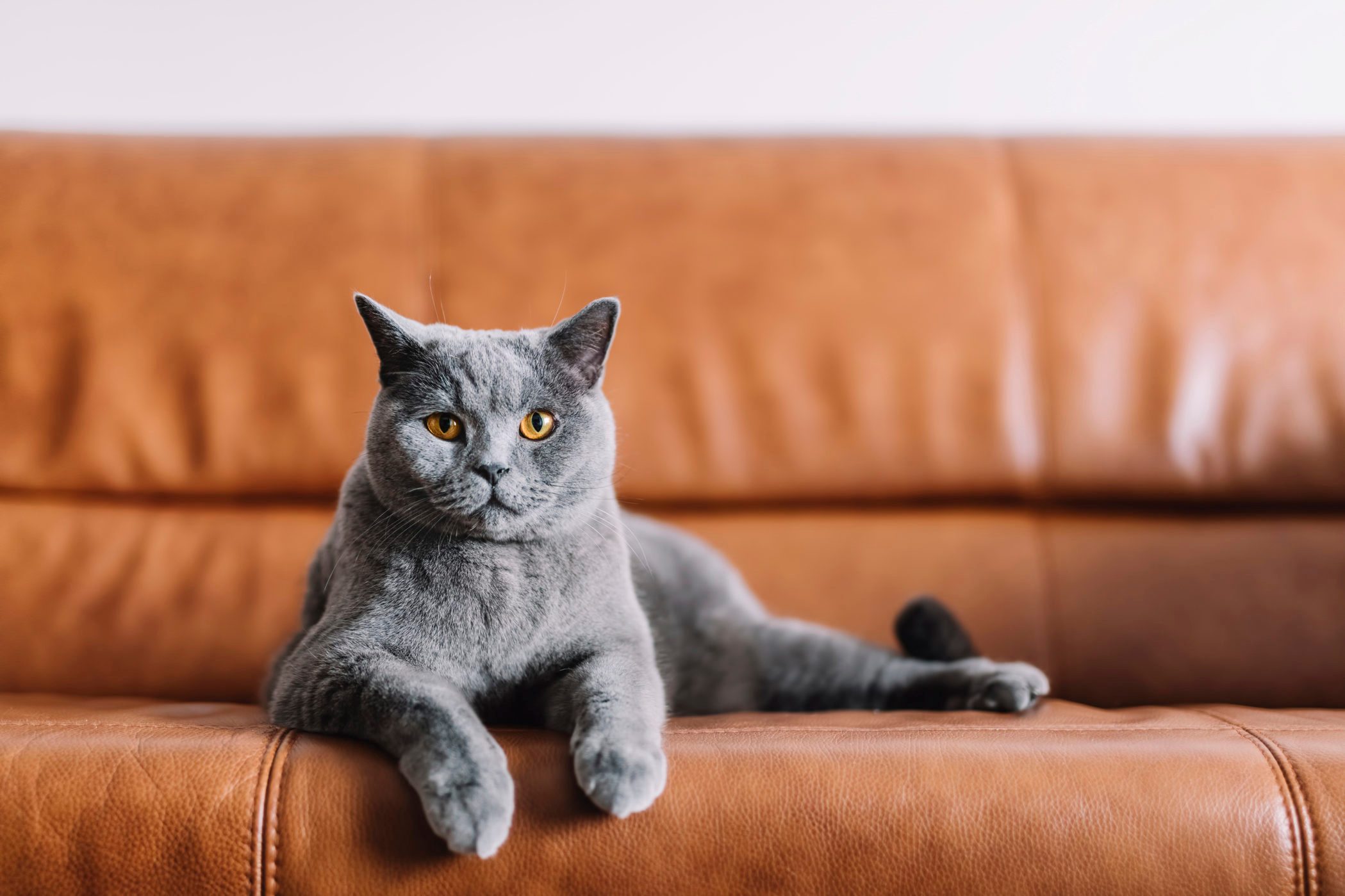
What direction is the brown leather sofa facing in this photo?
toward the camera
